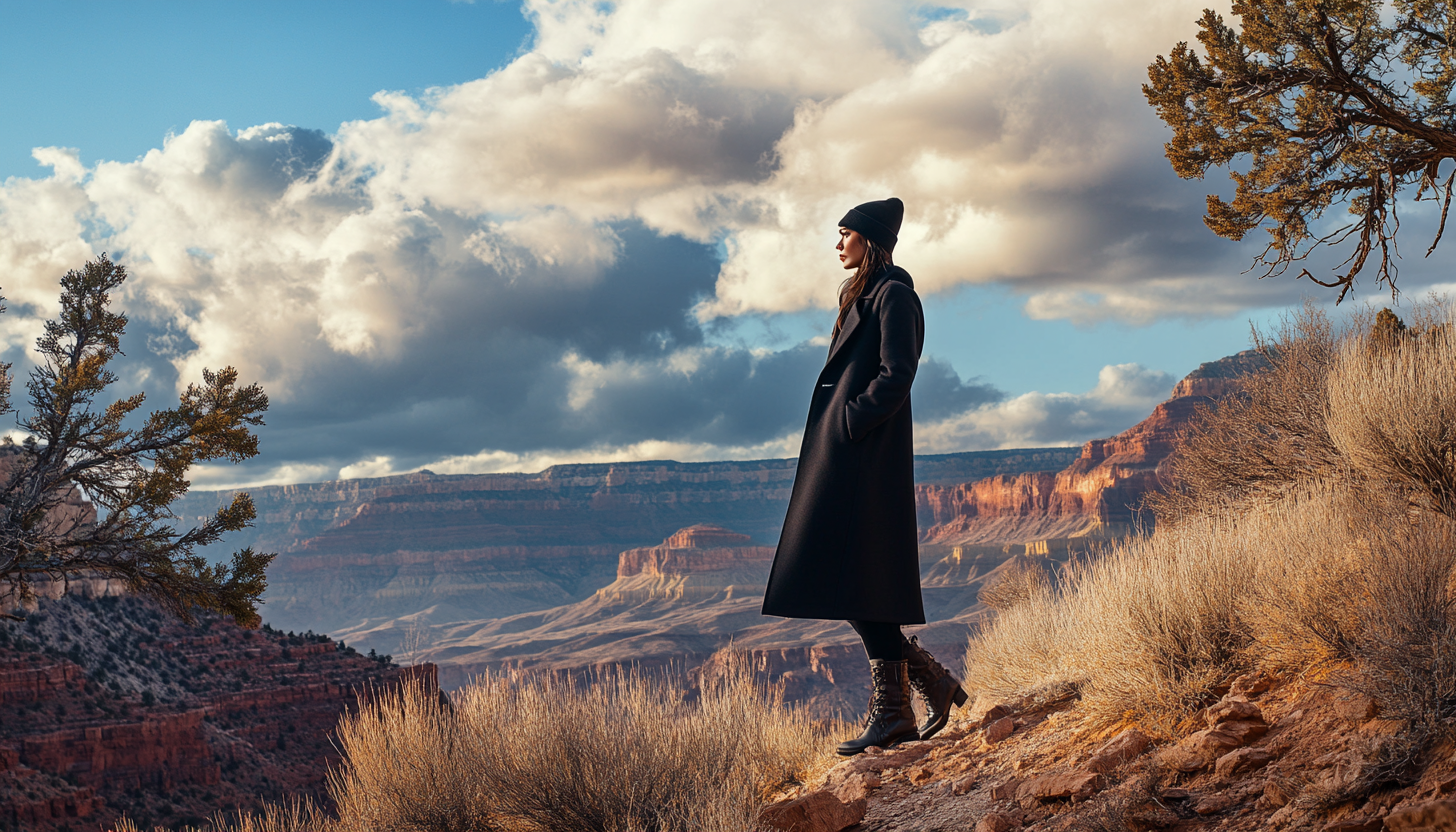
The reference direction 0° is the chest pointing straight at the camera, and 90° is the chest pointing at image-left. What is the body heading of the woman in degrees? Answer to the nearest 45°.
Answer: approximately 90°

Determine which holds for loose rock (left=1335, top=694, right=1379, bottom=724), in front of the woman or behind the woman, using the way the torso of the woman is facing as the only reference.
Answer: behind

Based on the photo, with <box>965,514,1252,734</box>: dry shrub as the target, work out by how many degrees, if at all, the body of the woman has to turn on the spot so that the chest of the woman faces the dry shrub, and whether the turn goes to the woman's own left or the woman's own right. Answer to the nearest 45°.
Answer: approximately 135° to the woman's own right

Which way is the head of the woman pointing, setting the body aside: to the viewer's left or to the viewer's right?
to the viewer's left
